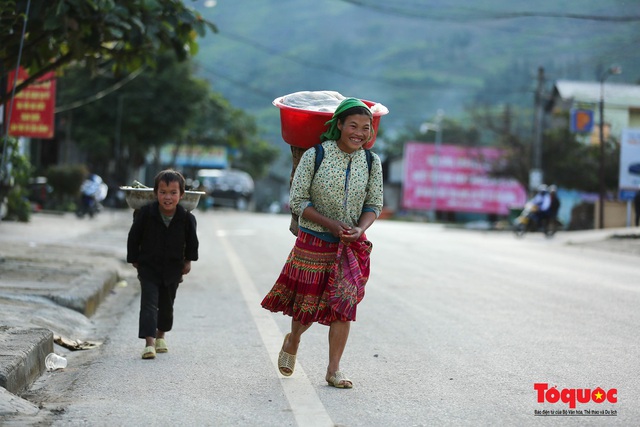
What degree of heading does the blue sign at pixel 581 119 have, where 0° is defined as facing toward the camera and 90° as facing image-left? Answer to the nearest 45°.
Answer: approximately 0°

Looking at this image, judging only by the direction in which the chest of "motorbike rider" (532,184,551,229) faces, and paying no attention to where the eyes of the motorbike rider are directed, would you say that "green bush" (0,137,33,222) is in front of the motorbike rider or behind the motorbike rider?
in front

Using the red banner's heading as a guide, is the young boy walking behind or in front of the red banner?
in front

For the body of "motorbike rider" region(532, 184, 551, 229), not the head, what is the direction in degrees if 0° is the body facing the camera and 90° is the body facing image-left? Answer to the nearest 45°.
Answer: approximately 45°

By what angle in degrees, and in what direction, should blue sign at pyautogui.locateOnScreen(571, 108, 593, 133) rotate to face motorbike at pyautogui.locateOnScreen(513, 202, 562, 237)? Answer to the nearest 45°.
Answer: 0° — it already faces it

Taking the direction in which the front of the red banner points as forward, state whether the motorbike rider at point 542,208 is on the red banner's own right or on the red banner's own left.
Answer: on the red banner's own left

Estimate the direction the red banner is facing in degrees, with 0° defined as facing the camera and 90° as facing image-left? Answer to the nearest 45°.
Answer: approximately 0°
